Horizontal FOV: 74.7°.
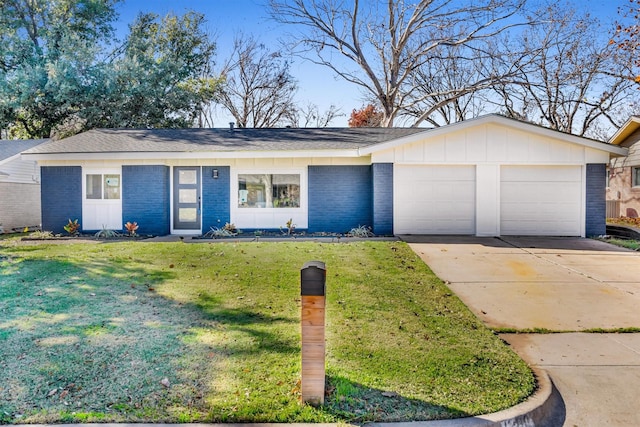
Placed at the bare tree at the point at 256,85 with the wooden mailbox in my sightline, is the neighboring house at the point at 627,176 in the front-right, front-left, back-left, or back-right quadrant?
front-left

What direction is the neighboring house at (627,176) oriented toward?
toward the camera

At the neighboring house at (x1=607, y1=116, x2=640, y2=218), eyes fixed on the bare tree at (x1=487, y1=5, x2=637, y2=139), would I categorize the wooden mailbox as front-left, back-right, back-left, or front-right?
back-left

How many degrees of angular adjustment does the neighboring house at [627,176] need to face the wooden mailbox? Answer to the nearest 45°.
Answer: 0° — it already faces it

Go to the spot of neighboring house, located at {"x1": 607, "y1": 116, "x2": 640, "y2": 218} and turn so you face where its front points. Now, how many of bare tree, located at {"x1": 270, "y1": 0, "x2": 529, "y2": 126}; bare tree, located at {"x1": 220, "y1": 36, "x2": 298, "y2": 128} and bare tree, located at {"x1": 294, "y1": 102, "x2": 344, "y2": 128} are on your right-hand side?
3

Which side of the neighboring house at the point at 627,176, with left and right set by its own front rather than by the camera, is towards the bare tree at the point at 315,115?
right

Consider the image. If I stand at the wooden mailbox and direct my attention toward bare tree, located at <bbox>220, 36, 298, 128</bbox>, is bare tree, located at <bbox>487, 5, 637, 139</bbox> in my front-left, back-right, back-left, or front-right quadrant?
front-right

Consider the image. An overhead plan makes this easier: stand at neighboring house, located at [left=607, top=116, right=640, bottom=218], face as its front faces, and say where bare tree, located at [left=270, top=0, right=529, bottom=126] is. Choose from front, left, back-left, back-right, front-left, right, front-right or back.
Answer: right

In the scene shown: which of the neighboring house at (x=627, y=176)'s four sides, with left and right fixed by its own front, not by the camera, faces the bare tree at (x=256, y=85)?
right

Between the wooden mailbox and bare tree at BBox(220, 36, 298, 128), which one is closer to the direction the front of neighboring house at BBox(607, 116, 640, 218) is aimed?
the wooden mailbox

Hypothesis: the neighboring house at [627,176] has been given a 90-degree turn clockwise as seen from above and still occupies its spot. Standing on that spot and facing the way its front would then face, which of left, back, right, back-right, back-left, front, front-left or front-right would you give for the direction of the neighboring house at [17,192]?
front-left
